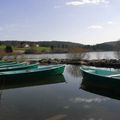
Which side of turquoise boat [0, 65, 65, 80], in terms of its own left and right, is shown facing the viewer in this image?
right

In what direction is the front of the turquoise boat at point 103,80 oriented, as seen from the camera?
facing away from the viewer and to the left of the viewer

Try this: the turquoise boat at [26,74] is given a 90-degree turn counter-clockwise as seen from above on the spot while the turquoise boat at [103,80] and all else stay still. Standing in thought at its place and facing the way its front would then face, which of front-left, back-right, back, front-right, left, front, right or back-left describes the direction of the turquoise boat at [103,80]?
back-right
